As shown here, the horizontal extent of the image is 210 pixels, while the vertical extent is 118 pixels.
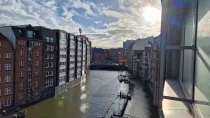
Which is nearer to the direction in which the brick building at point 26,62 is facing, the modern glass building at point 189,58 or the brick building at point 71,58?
the modern glass building

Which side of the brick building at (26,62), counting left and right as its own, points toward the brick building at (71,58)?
left

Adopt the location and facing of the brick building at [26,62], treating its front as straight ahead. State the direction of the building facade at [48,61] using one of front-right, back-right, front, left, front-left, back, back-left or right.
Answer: left

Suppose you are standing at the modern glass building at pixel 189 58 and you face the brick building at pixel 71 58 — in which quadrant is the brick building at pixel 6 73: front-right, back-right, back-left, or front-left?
front-left

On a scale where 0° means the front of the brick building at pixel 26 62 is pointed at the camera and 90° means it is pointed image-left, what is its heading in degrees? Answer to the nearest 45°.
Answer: approximately 315°

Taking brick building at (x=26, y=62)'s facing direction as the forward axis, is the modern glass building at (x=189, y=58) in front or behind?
in front
